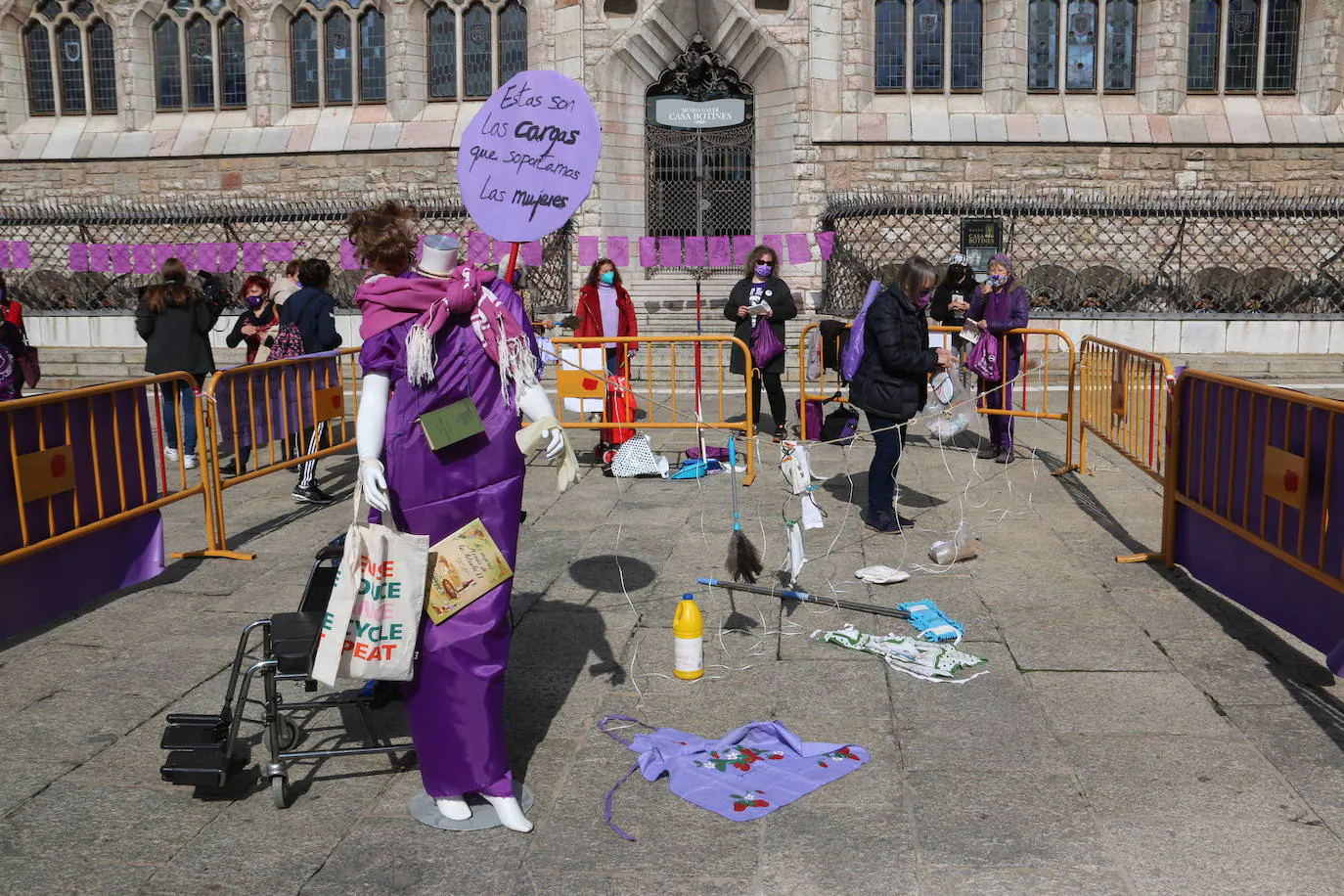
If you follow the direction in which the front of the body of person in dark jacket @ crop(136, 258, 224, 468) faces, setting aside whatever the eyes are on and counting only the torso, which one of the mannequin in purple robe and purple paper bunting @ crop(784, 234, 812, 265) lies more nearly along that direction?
the purple paper bunting

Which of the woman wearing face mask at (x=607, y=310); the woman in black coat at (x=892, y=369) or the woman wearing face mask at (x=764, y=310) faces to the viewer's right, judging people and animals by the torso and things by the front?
the woman in black coat

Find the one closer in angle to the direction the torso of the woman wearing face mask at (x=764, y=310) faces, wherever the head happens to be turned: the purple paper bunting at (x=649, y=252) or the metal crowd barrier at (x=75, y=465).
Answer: the metal crowd barrier

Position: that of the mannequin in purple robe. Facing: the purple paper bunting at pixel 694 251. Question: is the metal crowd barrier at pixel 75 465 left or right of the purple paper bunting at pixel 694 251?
left

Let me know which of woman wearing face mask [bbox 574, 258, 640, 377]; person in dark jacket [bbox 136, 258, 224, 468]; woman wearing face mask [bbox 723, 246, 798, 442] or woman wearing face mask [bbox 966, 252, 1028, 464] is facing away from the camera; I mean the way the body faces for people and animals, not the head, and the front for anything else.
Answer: the person in dark jacket

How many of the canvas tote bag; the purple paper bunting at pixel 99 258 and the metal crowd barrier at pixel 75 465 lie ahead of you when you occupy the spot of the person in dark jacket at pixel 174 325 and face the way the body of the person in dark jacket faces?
1

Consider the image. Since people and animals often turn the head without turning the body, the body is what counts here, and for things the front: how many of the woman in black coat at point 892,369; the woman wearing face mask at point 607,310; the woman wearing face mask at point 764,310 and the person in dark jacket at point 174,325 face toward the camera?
2

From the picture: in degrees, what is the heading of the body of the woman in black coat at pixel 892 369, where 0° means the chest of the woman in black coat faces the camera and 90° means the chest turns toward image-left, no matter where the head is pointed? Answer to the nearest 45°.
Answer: approximately 270°

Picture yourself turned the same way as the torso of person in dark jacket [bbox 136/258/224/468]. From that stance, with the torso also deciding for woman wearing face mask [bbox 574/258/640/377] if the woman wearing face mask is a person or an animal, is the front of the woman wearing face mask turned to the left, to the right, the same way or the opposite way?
the opposite way

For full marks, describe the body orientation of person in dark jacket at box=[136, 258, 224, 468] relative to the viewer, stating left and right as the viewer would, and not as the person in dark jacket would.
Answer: facing away from the viewer

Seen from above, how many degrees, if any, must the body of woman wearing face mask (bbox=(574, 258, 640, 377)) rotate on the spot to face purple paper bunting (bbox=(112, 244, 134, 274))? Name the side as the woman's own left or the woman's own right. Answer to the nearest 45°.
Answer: approximately 135° to the woman's own right

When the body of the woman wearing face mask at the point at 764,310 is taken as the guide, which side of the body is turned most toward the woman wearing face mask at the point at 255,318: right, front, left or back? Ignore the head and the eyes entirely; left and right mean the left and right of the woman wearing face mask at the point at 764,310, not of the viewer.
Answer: right

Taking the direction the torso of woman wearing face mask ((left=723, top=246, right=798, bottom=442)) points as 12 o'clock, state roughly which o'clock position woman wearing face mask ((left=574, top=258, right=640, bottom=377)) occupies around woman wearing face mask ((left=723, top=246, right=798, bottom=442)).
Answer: woman wearing face mask ((left=574, top=258, right=640, bottom=377)) is roughly at 3 o'clock from woman wearing face mask ((left=723, top=246, right=798, bottom=442)).

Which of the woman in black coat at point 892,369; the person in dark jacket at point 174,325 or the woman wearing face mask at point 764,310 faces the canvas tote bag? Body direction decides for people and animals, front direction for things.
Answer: the woman wearing face mask
